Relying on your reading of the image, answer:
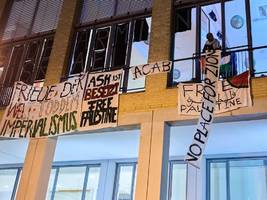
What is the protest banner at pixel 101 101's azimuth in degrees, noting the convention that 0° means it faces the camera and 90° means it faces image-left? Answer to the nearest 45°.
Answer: approximately 0°

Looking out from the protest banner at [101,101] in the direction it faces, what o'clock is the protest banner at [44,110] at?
the protest banner at [44,110] is roughly at 4 o'clock from the protest banner at [101,101].

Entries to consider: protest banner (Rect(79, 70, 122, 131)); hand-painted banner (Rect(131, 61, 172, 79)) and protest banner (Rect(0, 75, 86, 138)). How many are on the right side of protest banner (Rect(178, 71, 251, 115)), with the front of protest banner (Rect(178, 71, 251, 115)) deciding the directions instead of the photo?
3

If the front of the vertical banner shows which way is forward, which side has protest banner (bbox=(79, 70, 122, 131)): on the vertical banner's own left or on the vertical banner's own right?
on the vertical banner's own right
